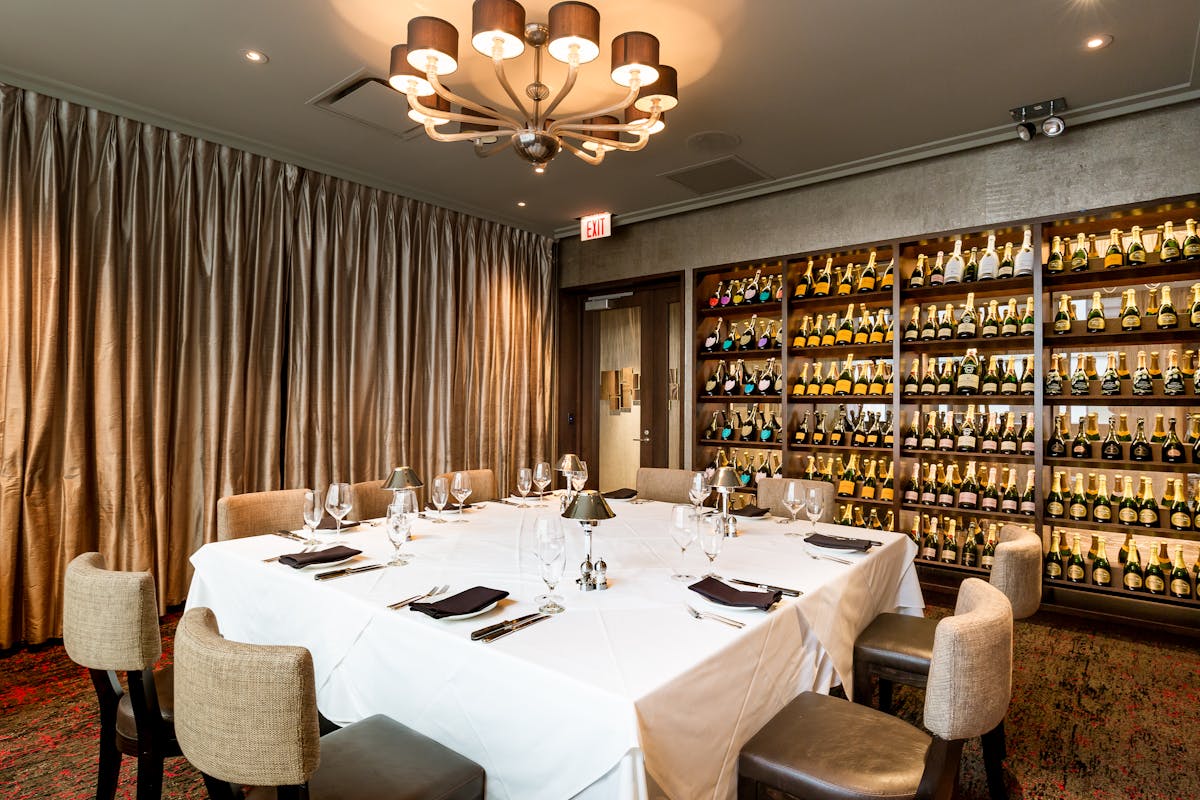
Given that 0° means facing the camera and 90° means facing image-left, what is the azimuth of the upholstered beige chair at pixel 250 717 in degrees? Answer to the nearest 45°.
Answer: approximately 225°

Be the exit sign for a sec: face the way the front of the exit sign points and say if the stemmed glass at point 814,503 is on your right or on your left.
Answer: on your left

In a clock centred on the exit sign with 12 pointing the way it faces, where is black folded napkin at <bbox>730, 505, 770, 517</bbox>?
The black folded napkin is roughly at 10 o'clock from the exit sign.

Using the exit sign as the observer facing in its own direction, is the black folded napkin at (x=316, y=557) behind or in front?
in front

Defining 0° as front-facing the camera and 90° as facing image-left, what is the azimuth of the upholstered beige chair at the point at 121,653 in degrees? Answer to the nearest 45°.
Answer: approximately 225°

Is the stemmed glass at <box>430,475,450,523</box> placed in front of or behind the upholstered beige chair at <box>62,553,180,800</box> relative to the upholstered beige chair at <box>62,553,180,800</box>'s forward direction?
in front

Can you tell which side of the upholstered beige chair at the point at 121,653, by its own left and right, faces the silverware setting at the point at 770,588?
right

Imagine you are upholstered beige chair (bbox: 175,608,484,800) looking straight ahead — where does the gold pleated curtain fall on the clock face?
The gold pleated curtain is roughly at 10 o'clock from the upholstered beige chair.

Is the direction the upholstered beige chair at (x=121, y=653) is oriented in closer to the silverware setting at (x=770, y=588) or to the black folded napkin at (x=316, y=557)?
the black folded napkin

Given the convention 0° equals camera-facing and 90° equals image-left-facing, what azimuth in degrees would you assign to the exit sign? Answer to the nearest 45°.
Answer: approximately 45°

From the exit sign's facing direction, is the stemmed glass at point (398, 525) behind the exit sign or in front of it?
in front
